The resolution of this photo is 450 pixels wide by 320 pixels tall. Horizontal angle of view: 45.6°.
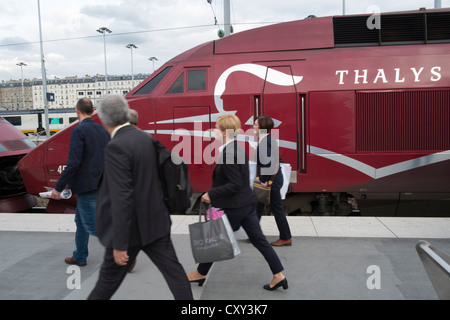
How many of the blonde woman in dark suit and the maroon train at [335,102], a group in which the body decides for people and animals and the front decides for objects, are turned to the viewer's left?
2

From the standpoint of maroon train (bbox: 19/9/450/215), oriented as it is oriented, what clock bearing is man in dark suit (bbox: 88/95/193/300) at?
The man in dark suit is roughly at 10 o'clock from the maroon train.

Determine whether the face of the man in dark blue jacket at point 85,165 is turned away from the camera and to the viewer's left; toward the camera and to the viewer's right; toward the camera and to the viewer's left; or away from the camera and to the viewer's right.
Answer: away from the camera and to the viewer's left

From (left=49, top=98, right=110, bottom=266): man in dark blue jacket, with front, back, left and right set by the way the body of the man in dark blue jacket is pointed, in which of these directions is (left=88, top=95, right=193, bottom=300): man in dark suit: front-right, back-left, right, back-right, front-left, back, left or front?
back-left

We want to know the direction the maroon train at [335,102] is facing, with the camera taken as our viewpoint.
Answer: facing to the left of the viewer

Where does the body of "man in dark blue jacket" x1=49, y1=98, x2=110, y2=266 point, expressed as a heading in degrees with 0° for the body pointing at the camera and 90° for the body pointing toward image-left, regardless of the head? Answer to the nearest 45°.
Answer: approximately 135°

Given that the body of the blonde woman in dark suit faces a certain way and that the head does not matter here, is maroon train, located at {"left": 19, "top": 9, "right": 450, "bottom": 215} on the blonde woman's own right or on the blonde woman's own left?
on the blonde woman's own right

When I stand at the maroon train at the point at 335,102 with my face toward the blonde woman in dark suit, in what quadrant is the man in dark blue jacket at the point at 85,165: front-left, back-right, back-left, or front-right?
front-right

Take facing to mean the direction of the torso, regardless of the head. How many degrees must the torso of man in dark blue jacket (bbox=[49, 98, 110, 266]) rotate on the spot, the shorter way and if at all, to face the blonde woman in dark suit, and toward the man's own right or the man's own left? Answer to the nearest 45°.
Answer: approximately 180°

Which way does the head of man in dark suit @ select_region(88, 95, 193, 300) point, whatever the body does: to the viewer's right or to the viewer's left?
to the viewer's left
